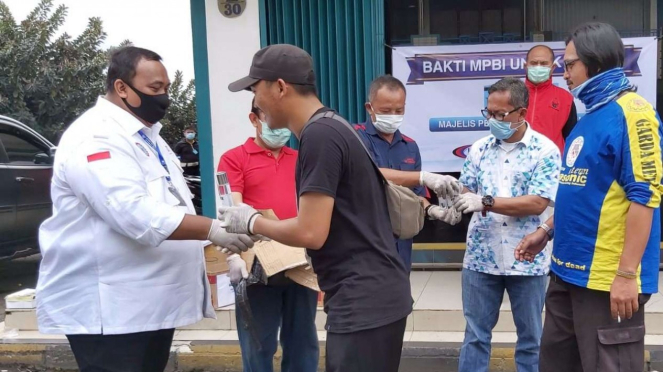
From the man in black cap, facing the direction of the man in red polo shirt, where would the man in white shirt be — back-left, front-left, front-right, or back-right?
front-left

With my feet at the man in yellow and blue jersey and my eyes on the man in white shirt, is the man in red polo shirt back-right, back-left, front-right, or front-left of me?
front-right

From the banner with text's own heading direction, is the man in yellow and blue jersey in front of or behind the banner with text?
in front

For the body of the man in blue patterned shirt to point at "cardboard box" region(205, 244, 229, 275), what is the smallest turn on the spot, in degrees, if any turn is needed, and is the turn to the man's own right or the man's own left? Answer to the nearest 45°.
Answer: approximately 45° to the man's own right

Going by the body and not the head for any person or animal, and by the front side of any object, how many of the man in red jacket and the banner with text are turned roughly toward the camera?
2

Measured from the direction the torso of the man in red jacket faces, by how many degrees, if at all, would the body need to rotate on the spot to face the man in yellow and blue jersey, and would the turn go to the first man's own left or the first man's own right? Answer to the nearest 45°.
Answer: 0° — they already face them

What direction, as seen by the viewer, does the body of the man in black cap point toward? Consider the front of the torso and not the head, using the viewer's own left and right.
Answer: facing to the left of the viewer

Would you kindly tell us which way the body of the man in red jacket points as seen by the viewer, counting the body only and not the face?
toward the camera

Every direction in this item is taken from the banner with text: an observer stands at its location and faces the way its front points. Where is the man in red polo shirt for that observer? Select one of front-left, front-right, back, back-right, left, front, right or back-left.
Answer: front

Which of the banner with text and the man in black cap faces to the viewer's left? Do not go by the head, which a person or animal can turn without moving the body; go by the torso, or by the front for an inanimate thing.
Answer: the man in black cap

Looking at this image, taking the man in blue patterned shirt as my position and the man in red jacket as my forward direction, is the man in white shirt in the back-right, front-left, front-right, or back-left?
back-left

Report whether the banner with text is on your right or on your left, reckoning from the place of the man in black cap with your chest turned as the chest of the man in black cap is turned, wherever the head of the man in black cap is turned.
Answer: on your right

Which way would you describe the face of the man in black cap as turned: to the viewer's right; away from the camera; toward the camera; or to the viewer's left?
to the viewer's left

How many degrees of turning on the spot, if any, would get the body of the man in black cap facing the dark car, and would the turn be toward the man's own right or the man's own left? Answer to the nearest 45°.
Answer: approximately 45° to the man's own right

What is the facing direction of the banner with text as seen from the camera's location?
facing the viewer

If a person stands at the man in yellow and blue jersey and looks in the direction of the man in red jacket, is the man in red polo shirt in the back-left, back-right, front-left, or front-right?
front-left

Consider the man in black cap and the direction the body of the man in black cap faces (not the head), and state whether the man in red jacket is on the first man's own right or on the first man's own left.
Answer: on the first man's own right

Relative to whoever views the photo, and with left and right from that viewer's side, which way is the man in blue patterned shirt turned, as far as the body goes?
facing the viewer and to the left of the viewer

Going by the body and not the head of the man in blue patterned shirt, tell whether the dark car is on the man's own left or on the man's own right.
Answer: on the man's own right
